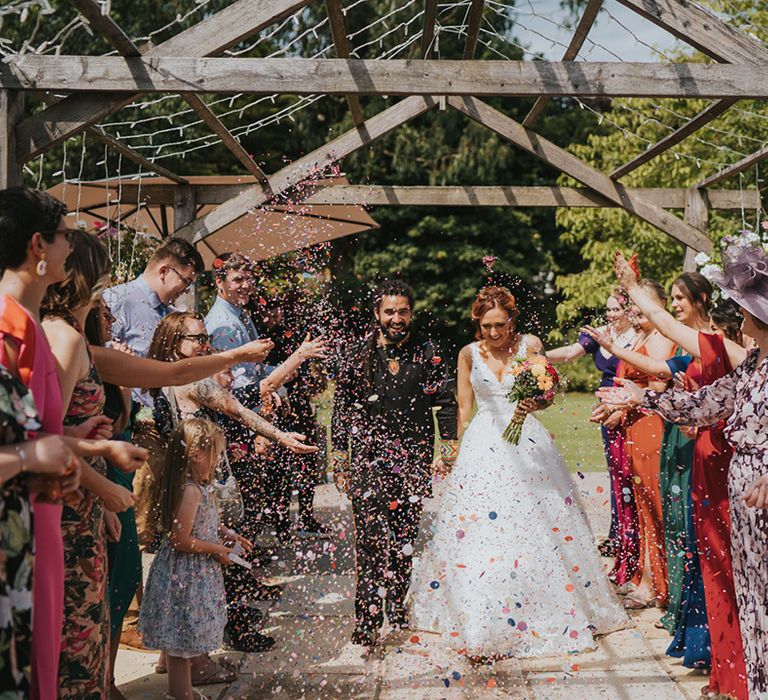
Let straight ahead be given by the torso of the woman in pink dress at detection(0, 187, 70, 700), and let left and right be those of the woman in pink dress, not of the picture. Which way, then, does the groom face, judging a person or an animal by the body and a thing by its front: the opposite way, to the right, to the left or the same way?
to the right

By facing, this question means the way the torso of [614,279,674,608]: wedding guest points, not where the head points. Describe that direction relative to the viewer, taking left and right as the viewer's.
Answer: facing to the left of the viewer

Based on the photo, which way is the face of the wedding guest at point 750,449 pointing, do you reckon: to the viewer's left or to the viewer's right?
to the viewer's left

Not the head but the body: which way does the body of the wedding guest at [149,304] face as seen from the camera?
to the viewer's right

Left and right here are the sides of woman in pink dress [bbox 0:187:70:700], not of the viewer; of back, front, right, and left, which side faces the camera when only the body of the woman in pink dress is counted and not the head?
right

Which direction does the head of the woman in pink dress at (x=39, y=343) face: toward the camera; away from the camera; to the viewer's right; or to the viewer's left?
to the viewer's right

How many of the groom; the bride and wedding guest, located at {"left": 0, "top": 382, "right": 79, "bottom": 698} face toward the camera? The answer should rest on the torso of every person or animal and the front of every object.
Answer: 2

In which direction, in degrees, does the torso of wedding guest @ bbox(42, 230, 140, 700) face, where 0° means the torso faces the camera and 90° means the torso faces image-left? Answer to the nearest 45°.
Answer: approximately 270°

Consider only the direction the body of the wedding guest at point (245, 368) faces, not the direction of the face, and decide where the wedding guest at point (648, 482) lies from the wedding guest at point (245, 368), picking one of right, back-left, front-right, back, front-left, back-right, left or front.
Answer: front-left
